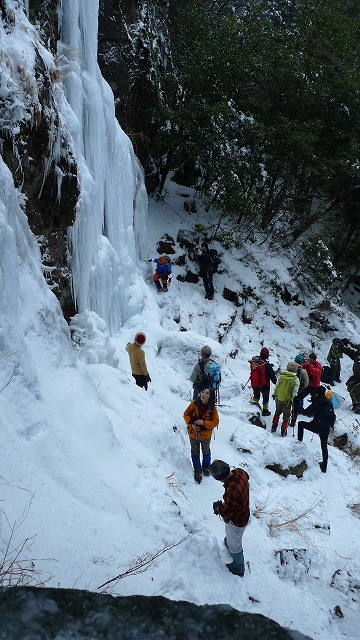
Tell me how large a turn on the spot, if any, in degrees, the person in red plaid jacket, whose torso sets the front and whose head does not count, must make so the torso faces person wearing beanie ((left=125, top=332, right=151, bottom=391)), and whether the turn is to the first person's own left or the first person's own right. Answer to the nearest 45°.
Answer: approximately 45° to the first person's own right

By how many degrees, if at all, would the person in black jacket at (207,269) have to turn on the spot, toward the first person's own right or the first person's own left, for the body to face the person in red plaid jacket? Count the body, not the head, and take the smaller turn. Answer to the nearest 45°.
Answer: approximately 90° to the first person's own left

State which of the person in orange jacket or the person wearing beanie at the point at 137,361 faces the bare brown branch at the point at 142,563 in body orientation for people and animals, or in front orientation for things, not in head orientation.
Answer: the person in orange jacket

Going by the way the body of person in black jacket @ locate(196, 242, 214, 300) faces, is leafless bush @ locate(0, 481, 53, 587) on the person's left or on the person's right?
on the person's left

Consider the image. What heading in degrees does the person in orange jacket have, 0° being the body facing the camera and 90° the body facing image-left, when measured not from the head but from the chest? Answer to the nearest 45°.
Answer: approximately 0°

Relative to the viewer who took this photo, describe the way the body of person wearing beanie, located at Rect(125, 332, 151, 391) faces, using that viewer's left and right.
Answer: facing away from the viewer and to the left of the viewer

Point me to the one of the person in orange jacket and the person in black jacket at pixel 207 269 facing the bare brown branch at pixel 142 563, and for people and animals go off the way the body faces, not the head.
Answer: the person in orange jacket

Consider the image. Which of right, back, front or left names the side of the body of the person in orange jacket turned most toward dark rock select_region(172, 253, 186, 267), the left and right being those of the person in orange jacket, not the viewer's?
back

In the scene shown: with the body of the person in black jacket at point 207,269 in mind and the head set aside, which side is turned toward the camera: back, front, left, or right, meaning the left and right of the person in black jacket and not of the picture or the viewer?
left
